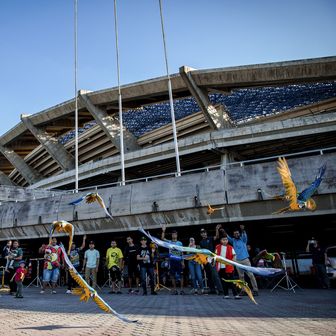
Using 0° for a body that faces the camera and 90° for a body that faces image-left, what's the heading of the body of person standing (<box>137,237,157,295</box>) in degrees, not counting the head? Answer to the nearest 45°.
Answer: approximately 0°

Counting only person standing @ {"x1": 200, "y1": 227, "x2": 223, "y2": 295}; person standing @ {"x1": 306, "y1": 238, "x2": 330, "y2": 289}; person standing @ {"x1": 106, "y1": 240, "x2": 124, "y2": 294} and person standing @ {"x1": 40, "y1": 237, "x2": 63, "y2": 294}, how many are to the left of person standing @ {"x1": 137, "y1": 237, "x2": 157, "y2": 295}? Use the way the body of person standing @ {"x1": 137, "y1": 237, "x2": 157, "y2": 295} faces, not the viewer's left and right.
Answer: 2

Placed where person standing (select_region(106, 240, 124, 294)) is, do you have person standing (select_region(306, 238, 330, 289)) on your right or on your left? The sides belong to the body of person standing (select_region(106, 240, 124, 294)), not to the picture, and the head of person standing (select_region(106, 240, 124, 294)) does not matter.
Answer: on your left

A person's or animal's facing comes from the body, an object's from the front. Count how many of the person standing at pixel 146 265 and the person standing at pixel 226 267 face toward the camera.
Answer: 2

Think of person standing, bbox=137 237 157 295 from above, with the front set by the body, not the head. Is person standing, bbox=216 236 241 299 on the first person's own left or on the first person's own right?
on the first person's own left

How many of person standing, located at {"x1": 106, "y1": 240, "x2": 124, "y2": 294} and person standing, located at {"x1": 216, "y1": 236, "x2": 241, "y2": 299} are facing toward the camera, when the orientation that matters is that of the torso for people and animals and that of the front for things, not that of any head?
2

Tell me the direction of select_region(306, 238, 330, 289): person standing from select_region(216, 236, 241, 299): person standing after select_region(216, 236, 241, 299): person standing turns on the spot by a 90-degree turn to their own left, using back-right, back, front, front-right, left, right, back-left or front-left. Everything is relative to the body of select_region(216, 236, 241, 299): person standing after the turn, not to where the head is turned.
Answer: front-left

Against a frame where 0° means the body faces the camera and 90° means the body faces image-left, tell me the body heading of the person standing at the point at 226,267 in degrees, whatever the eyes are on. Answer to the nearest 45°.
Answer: approximately 0°

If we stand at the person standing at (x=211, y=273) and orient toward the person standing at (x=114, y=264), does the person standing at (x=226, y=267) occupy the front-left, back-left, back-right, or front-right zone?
back-left

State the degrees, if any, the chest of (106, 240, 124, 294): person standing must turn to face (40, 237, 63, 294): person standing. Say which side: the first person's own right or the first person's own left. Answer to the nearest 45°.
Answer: approximately 90° to the first person's own right

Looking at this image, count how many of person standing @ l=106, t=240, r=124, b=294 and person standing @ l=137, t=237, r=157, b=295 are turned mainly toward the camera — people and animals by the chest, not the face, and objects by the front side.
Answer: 2

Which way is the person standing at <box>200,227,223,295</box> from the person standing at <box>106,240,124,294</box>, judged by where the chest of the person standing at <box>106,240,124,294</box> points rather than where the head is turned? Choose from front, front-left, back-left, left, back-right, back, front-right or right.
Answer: front-left
